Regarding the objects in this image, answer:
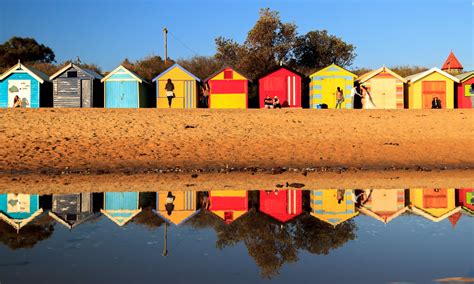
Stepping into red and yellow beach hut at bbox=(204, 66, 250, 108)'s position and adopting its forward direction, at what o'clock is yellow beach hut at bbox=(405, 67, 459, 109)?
The yellow beach hut is roughly at 9 o'clock from the red and yellow beach hut.

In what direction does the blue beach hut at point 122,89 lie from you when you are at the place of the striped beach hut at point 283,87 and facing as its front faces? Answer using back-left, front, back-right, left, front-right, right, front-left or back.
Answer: right

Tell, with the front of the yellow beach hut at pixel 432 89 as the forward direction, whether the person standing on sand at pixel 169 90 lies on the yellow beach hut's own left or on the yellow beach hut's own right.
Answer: on the yellow beach hut's own right

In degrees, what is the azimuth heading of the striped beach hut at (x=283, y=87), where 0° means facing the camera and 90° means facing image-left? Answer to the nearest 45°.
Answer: approximately 0°

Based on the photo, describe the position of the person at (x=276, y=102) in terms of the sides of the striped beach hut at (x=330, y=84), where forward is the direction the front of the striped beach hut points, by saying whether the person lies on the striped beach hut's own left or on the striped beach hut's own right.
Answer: on the striped beach hut's own right

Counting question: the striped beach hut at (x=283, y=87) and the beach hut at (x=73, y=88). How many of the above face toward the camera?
2

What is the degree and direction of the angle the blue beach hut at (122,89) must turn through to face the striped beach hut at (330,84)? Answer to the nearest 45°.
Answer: approximately 90° to its left
